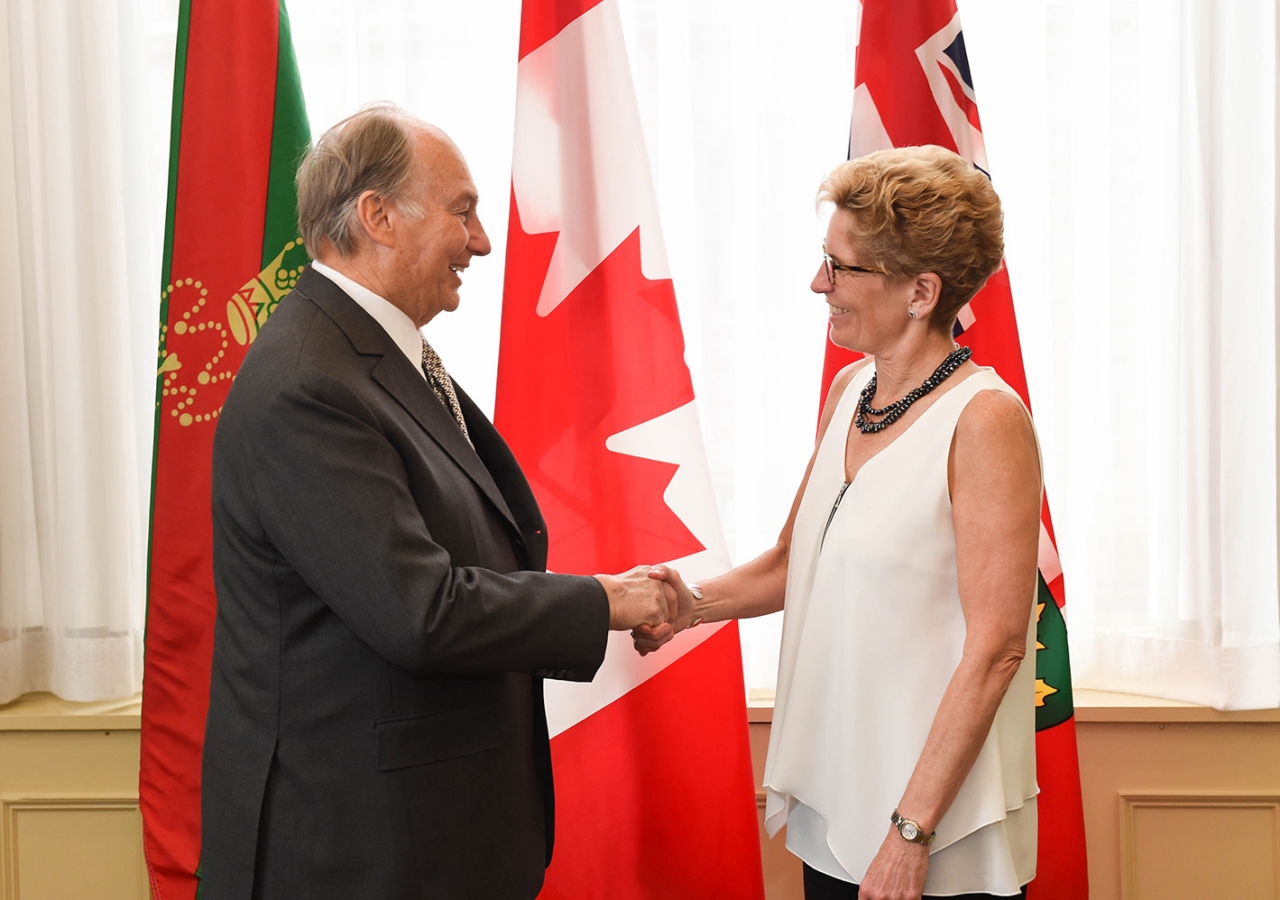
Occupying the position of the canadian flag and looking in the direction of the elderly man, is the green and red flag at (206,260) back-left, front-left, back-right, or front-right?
front-right

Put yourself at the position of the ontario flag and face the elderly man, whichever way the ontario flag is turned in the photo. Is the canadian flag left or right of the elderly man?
right

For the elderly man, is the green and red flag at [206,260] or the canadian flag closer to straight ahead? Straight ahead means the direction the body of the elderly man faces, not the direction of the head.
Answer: the canadian flag

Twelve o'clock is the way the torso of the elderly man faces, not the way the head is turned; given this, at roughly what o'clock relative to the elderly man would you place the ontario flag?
The ontario flag is roughly at 11 o'clock from the elderly man.

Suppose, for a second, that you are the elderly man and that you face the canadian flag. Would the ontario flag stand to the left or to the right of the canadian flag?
right

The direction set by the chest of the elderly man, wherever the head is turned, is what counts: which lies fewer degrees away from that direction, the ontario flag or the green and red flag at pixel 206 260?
the ontario flag

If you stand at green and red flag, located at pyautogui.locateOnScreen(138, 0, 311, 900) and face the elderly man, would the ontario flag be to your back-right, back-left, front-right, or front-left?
front-left

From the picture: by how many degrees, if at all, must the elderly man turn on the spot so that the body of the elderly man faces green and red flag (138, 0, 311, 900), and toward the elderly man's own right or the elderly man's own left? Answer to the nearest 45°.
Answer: approximately 90° to the elderly man's own left

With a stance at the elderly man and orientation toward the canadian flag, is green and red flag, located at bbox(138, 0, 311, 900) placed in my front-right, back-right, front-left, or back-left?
front-left

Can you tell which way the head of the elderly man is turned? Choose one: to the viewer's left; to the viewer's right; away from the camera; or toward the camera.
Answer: to the viewer's right

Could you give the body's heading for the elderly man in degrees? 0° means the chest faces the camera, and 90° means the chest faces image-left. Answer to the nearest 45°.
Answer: approximately 270°

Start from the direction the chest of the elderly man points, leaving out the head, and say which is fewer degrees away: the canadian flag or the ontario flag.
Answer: the ontario flag

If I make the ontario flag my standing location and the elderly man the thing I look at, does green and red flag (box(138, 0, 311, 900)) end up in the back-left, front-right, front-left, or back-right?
front-right

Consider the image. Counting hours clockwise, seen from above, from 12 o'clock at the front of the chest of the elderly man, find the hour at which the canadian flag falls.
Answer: The canadian flag is roughly at 10 o'clock from the elderly man.
